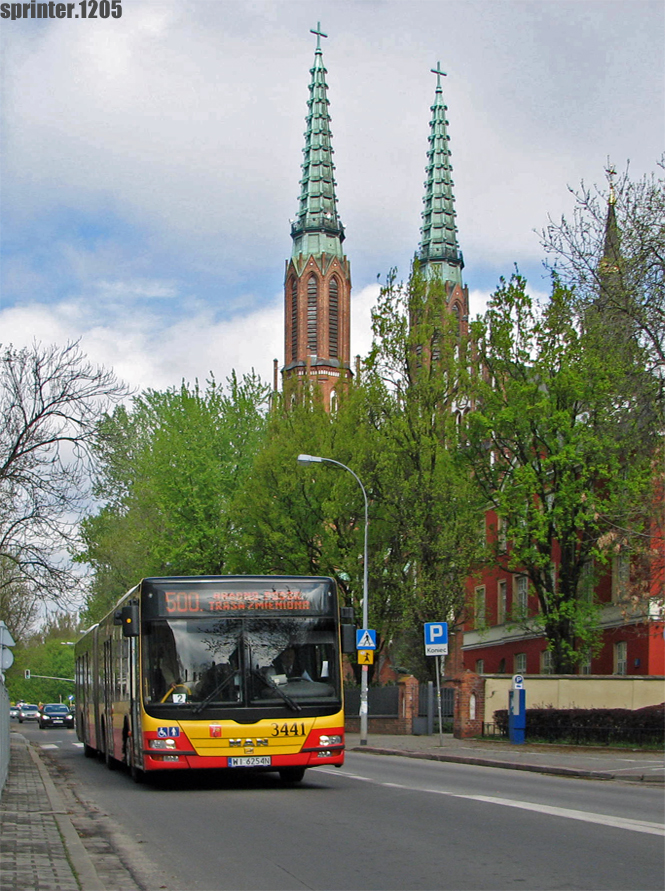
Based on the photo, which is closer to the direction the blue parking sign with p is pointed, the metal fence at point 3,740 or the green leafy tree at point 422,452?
the metal fence

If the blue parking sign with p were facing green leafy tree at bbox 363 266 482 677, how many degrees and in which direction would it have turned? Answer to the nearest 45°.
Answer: approximately 180°

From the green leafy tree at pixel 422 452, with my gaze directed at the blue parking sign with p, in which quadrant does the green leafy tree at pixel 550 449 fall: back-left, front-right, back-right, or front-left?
front-left

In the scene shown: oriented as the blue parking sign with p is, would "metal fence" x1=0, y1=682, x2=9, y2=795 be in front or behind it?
in front

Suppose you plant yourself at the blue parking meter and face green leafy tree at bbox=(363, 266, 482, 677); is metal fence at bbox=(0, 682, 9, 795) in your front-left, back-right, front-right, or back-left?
back-left

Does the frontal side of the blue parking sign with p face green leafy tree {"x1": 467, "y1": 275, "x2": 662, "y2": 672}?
no

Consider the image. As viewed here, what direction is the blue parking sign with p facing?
toward the camera

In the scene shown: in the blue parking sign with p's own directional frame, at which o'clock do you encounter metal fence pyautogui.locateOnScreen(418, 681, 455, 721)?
The metal fence is roughly at 6 o'clock from the blue parking sign with p.

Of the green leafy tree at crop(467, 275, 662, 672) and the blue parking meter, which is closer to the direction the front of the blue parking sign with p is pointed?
the blue parking meter

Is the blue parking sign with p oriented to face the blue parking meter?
no
